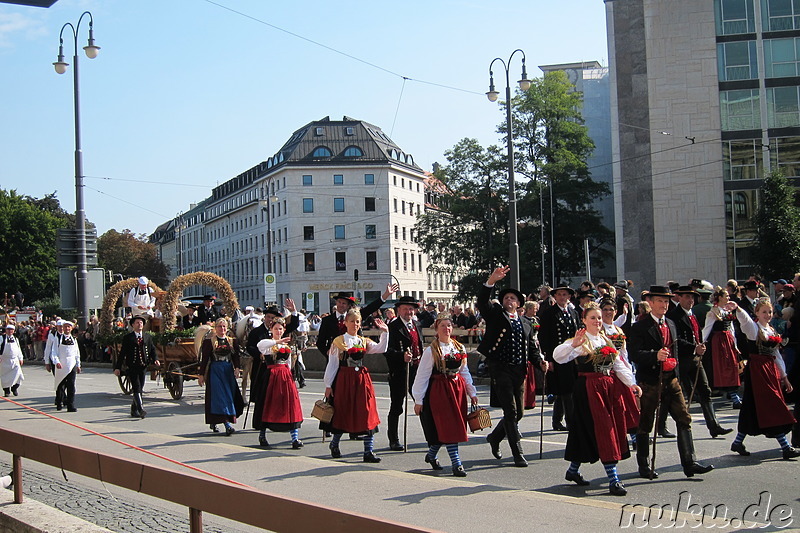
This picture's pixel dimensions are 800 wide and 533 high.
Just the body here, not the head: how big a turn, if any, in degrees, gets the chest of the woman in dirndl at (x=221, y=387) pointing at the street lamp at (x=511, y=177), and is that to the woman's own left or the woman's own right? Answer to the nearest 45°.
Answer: approximately 135° to the woman's own left

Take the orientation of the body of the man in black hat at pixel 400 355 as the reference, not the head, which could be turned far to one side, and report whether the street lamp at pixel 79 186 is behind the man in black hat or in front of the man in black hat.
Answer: behind

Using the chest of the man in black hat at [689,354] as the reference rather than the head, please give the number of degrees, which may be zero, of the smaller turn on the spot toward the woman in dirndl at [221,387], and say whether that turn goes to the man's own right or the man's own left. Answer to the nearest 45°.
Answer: approximately 135° to the man's own right
